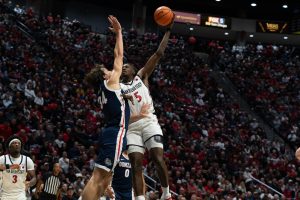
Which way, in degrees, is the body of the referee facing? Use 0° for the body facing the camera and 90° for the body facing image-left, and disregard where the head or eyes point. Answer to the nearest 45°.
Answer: approximately 315°

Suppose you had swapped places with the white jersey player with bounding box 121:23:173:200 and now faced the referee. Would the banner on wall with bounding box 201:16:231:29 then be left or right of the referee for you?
right

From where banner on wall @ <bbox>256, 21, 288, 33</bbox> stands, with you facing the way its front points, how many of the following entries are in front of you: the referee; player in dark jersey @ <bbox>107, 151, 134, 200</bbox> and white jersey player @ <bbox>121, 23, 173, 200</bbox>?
3

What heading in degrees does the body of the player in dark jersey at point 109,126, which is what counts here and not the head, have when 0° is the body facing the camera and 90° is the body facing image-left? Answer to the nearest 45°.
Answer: approximately 225°

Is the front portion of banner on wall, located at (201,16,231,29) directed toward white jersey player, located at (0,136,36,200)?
yes

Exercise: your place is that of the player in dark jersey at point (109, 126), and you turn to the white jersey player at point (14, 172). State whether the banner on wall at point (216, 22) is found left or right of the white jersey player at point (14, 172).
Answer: right
